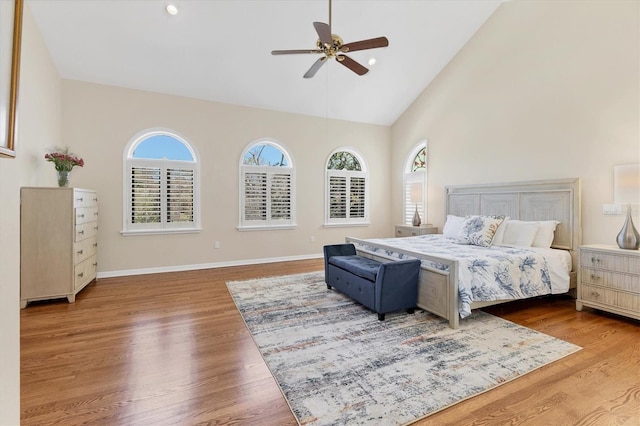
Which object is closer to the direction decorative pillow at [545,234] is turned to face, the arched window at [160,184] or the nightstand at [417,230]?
the arched window

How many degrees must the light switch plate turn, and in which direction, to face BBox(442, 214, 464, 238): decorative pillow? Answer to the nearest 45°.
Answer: approximately 90° to its right

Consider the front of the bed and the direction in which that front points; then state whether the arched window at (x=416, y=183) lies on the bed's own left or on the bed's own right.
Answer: on the bed's own right

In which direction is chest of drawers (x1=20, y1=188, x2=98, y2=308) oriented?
to the viewer's right

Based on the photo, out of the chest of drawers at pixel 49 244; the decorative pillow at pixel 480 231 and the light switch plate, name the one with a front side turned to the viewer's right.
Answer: the chest of drawers

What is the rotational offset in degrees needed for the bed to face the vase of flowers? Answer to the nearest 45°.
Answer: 0° — it already faces it

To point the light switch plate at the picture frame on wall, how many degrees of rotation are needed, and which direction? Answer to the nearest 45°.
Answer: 0° — it already faces it

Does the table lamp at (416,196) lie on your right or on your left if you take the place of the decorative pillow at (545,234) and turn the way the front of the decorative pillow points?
on your right
